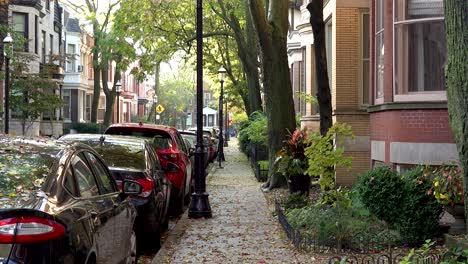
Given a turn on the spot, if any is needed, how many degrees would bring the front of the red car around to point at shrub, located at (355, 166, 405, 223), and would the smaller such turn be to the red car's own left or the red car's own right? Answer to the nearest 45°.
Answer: approximately 135° to the red car's own right

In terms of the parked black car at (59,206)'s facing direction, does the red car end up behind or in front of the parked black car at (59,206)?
in front

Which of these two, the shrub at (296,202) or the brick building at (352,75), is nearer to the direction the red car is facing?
the brick building

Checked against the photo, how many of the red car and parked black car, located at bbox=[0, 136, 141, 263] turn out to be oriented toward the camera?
0

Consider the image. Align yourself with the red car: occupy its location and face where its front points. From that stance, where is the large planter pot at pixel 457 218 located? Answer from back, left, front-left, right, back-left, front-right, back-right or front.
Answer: back-right

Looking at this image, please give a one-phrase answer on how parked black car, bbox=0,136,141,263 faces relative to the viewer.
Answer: facing away from the viewer and to the right of the viewer

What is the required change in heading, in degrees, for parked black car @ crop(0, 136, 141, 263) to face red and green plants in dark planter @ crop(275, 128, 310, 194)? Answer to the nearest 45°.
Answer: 0° — it already faces it

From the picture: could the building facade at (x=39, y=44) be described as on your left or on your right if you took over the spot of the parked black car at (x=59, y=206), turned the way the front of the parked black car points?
on your left

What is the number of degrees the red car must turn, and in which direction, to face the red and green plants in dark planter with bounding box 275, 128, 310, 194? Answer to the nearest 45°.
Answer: approximately 90° to its right

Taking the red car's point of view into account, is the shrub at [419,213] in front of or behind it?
behind

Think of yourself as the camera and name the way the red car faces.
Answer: facing away from the viewer
